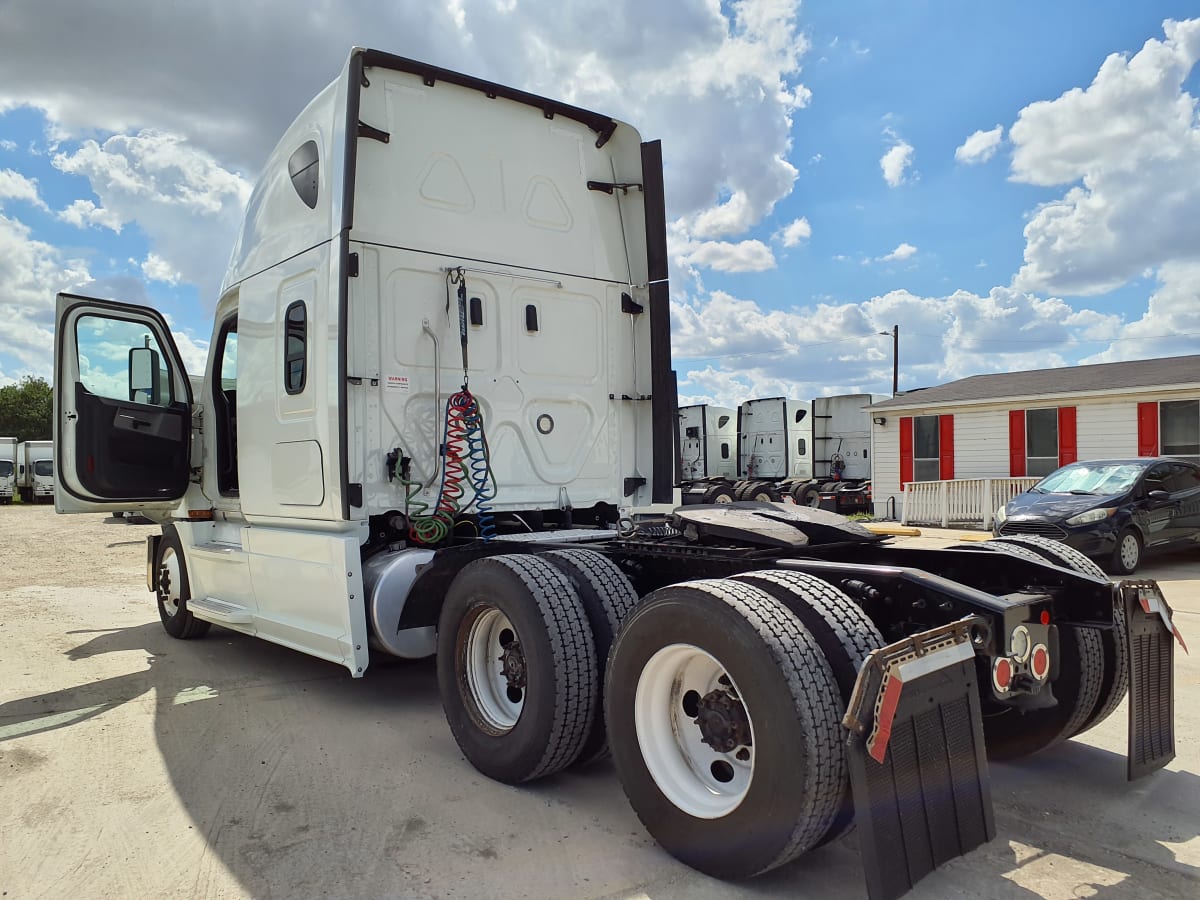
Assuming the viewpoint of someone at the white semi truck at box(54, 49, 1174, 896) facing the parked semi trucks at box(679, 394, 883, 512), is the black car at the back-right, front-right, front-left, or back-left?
front-right

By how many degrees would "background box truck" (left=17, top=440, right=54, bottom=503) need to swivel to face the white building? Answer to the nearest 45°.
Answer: approximately 45° to its left

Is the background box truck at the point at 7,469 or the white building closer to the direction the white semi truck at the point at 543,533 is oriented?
the background box truck

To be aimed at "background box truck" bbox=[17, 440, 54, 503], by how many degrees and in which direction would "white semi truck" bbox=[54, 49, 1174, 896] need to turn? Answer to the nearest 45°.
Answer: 0° — it already faces it

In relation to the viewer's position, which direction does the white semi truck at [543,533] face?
facing away from the viewer and to the left of the viewer

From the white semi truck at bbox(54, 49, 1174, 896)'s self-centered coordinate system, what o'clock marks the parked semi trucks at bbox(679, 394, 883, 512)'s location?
The parked semi trucks is roughly at 2 o'clock from the white semi truck.

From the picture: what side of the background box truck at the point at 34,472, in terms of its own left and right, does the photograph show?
front

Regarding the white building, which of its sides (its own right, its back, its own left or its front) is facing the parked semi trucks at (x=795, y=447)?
right

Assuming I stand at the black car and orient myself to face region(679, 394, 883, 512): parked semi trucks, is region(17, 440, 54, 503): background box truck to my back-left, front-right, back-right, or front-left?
front-left

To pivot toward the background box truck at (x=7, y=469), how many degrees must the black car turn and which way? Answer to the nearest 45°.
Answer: approximately 45° to its right

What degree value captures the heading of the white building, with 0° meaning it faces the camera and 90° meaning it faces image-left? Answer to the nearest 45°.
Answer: approximately 45°

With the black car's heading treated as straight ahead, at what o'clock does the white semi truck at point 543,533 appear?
The white semi truck is roughly at 11 o'clock from the black car.

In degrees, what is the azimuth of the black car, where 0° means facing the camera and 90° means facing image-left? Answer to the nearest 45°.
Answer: approximately 45°

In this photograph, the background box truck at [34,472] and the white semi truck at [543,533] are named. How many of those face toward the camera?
1
